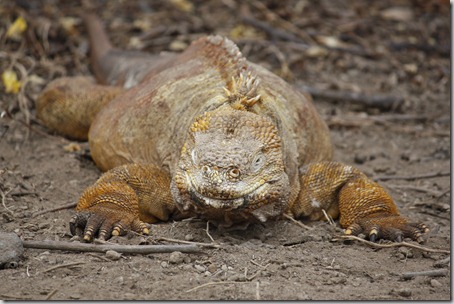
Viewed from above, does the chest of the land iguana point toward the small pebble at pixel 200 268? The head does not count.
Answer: yes

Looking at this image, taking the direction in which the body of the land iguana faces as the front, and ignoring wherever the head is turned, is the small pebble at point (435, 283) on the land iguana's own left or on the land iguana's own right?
on the land iguana's own left

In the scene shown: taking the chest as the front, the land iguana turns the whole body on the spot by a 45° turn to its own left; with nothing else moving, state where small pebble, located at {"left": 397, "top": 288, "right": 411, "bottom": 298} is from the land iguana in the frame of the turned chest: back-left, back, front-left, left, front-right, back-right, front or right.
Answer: front

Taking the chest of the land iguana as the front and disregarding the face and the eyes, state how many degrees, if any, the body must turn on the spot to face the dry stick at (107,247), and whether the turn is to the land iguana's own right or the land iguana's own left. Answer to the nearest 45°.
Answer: approximately 45° to the land iguana's own right

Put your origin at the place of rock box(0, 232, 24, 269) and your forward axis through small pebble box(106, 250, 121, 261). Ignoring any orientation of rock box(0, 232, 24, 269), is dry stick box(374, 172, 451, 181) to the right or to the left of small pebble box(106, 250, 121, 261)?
left

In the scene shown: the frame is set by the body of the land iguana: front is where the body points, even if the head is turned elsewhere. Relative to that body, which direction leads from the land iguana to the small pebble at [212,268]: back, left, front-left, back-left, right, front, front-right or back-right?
front

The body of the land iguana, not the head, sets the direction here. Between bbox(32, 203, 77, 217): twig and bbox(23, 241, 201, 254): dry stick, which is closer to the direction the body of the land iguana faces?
the dry stick

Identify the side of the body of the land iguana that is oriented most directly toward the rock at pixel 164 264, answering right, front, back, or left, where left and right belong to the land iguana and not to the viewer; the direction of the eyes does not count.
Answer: front

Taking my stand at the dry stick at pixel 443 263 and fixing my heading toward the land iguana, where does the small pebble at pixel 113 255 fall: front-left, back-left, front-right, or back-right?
front-left

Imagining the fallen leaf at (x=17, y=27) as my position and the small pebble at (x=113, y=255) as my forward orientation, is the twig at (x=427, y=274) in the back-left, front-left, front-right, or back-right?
front-left

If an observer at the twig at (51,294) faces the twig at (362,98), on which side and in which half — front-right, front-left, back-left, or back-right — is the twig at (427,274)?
front-right

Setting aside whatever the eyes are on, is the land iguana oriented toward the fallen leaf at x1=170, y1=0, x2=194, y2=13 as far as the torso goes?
no

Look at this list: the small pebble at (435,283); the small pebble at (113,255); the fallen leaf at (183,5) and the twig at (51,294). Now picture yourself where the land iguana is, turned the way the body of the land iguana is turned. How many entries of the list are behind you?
1

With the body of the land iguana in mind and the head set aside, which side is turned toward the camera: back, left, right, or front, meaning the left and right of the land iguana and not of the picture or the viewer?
front

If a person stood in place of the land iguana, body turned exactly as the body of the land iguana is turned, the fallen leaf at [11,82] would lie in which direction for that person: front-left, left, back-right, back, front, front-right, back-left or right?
back-right

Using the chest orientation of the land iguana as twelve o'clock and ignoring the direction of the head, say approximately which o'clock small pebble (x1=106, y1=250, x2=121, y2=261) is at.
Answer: The small pebble is roughly at 1 o'clock from the land iguana.

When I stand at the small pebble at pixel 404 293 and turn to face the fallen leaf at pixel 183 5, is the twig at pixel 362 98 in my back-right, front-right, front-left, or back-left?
front-right

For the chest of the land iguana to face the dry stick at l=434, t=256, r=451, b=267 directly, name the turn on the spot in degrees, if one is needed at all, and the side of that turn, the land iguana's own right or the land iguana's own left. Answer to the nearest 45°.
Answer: approximately 45° to the land iguana's own left
